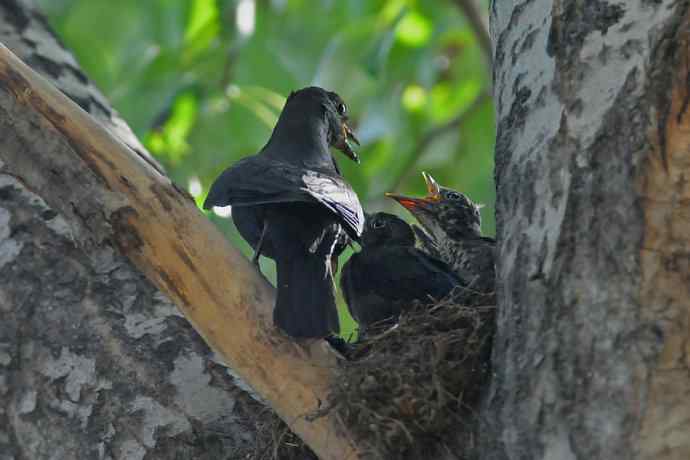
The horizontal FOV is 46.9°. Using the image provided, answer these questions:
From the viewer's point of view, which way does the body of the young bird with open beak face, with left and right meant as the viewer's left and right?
facing to the left of the viewer

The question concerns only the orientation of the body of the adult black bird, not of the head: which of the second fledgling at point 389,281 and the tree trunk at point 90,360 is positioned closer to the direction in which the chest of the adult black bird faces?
the second fledgling

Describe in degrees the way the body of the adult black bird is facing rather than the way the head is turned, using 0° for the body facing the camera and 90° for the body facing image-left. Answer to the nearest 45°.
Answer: approximately 180°

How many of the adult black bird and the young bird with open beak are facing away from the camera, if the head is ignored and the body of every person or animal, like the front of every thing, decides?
1

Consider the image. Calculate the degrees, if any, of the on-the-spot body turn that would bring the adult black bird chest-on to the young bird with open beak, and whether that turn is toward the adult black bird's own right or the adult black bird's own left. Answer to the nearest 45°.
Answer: approximately 45° to the adult black bird's own right

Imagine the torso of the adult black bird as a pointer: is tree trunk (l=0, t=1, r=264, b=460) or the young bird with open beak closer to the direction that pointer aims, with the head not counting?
the young bird with open beak
